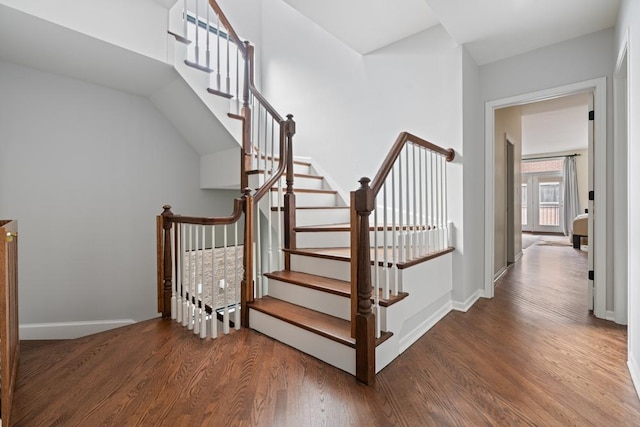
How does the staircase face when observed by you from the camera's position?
facing the viewer and to the left of the viewer

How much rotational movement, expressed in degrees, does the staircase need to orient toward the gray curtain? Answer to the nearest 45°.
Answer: approximately 180°
